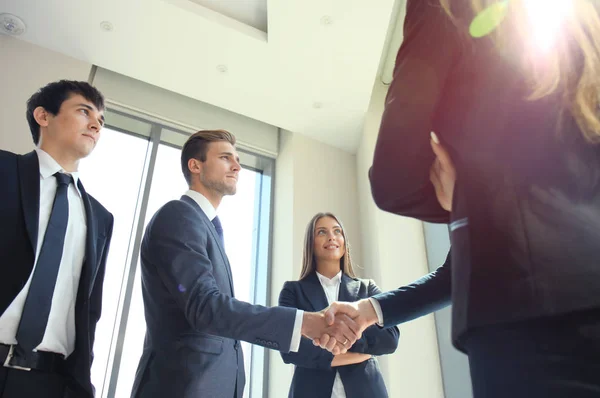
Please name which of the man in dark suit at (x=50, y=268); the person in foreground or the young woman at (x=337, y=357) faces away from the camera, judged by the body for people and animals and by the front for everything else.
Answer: the person in foreground

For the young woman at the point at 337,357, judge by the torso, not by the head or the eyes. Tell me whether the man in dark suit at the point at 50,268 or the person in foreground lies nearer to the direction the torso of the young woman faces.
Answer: the person in foreground

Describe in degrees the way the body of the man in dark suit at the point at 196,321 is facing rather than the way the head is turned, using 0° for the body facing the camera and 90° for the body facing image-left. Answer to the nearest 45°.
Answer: approximately 270°

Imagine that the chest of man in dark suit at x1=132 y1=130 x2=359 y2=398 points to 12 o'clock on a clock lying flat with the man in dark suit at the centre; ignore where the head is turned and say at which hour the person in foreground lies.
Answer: The person in foreground is roughly at 2 o'clock from the man in dark suit.

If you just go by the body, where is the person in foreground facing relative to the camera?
away from the camera

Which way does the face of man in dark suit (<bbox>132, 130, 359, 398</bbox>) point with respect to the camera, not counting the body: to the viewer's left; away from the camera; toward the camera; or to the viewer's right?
to the viewer's right

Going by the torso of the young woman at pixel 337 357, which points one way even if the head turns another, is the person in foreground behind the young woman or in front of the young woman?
in front

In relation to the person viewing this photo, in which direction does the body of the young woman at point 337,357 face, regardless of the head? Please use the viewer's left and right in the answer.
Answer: facing the viewer

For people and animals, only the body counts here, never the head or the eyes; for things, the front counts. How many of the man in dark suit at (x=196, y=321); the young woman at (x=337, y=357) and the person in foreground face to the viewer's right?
1
